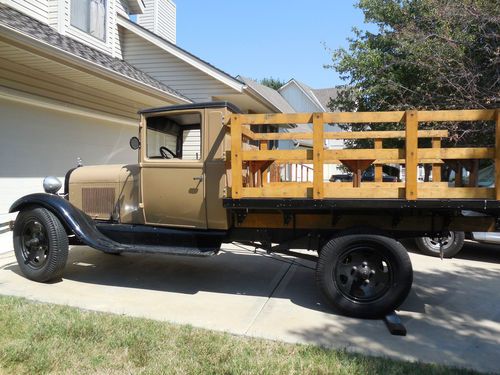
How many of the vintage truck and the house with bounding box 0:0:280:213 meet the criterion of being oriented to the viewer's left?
1

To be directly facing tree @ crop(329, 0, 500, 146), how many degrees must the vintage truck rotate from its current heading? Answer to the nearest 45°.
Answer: approximately 135° to its right

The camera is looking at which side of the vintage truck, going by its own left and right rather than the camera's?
left

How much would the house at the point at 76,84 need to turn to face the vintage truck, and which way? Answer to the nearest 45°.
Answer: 0° — it already faces it

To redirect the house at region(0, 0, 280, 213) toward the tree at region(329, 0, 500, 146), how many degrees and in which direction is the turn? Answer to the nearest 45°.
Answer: approximately 45° to its left

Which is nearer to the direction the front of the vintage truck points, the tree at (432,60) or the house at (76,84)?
the house

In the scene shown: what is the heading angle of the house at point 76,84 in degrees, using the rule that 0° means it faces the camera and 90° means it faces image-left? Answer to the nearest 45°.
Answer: approximately 315°
